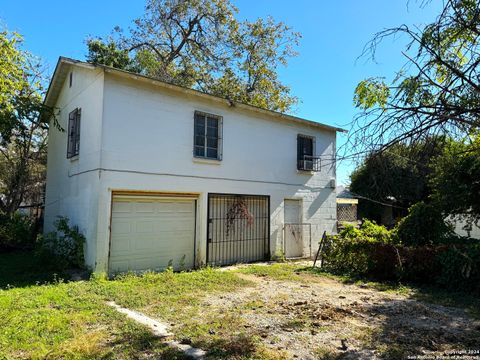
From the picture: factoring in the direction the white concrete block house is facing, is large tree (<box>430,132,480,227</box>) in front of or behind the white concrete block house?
in front

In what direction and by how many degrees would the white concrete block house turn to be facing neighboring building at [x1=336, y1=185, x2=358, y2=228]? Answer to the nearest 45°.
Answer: approximately 90° to its left

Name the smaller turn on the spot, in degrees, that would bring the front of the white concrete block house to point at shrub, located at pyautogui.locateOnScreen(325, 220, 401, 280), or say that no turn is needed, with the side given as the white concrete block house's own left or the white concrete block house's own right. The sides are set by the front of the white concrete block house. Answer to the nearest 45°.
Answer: approximately 45° to the white concrete block house's own left

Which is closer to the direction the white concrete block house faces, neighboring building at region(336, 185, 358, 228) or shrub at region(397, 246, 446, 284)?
the shrub

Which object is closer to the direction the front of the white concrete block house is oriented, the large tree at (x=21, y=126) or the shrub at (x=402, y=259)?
the shrub

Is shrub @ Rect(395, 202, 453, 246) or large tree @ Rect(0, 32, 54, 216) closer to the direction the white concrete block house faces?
the shrub

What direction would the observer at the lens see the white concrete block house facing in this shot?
facing the viewer and to the right of the viewer
